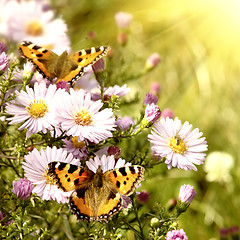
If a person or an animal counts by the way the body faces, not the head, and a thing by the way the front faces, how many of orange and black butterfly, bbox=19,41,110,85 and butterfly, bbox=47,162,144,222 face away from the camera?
2

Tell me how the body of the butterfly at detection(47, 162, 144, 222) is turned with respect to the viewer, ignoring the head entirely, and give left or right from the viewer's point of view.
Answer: facing away from the viewer

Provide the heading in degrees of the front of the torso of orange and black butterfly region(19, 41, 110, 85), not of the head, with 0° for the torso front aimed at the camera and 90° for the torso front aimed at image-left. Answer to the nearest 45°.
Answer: approximately 180°
